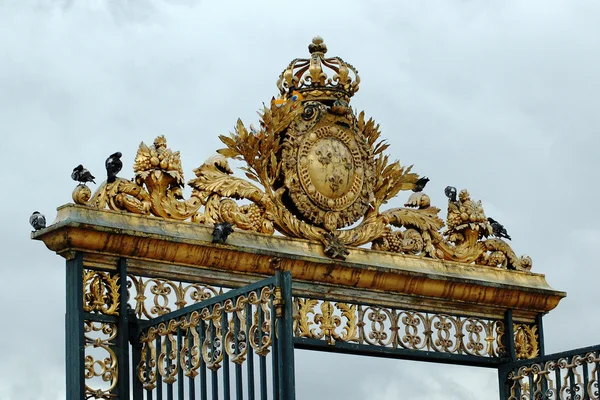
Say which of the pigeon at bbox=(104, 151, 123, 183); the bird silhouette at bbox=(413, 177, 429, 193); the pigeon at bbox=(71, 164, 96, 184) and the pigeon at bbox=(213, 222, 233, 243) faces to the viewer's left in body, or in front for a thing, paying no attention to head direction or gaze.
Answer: the pigeon at bbox=(71, 164, 96, 184)

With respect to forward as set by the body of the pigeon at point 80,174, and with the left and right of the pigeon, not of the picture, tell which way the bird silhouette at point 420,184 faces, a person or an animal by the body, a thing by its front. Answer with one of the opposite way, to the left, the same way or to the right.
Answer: the opposite way

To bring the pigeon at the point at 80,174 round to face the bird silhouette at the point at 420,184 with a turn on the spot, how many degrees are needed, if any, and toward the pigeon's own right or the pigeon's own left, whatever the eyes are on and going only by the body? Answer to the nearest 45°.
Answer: approximately 135° to the pigeon's own right

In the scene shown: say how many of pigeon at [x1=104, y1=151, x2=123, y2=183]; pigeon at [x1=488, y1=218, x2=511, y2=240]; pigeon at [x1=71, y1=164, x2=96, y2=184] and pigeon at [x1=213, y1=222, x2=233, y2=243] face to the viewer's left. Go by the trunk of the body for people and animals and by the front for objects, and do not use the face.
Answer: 2

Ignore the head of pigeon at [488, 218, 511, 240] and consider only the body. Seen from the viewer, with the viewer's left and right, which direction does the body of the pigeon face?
facing to the left of the viewer

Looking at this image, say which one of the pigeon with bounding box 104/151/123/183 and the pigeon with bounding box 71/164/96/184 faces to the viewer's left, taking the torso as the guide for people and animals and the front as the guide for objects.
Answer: the pigeon with bounding box 71/164/96/184

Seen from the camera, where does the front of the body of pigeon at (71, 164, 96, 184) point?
to the viewer's left

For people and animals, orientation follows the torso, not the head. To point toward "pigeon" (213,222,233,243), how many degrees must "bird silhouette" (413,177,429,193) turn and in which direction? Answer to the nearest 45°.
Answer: approximately 135° to its right

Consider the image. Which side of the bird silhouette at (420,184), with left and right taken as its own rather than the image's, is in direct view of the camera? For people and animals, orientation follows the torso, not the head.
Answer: right
